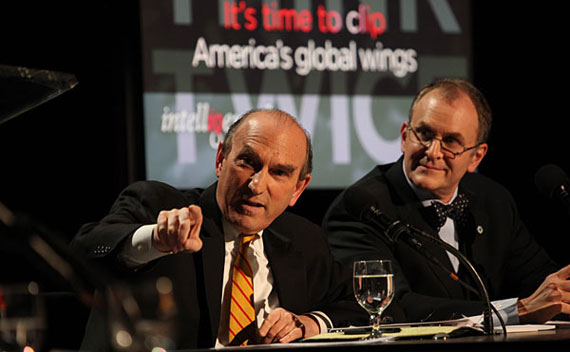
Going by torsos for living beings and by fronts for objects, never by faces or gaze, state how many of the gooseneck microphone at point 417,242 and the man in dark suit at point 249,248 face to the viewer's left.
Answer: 1

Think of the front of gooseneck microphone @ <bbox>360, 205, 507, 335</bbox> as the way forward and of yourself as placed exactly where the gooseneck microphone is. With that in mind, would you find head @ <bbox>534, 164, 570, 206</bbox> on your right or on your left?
on your right

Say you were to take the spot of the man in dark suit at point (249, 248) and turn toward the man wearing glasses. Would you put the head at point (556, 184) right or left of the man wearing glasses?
right

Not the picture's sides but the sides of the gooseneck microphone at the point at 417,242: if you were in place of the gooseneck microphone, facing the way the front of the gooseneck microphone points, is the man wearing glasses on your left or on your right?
on your right

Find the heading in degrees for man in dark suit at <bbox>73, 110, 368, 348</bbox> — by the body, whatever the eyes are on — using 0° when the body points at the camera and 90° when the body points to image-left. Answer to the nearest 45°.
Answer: approximately 0°

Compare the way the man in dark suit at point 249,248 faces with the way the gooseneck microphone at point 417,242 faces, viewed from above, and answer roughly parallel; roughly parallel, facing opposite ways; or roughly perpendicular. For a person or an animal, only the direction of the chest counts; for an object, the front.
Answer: roughly perpendicular

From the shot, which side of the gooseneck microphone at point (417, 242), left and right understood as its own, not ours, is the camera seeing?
left

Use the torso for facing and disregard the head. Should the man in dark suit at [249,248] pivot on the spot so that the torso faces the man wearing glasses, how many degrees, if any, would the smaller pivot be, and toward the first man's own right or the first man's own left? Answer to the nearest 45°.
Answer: approximately 135° to the first man's own left

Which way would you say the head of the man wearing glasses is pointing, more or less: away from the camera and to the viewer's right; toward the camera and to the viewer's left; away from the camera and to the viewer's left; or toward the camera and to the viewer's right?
toward the camera and to the viewer's left
